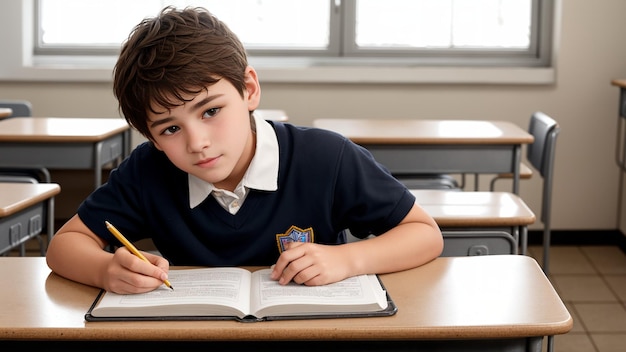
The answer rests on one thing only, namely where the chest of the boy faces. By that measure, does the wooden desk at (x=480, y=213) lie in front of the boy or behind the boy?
behind

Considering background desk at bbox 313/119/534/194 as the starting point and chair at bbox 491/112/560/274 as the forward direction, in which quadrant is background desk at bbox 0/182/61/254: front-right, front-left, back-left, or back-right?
back-right

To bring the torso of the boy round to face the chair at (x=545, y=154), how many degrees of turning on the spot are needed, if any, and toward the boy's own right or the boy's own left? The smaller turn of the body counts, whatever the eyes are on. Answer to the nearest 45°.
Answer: approximately 135° to the boy's own left

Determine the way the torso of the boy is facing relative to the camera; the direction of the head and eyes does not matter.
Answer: toward the camera

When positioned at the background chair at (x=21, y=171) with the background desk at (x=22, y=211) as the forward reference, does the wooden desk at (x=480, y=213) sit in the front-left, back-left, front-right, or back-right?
front-left

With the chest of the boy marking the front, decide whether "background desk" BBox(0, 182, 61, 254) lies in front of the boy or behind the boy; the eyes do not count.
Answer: behind
